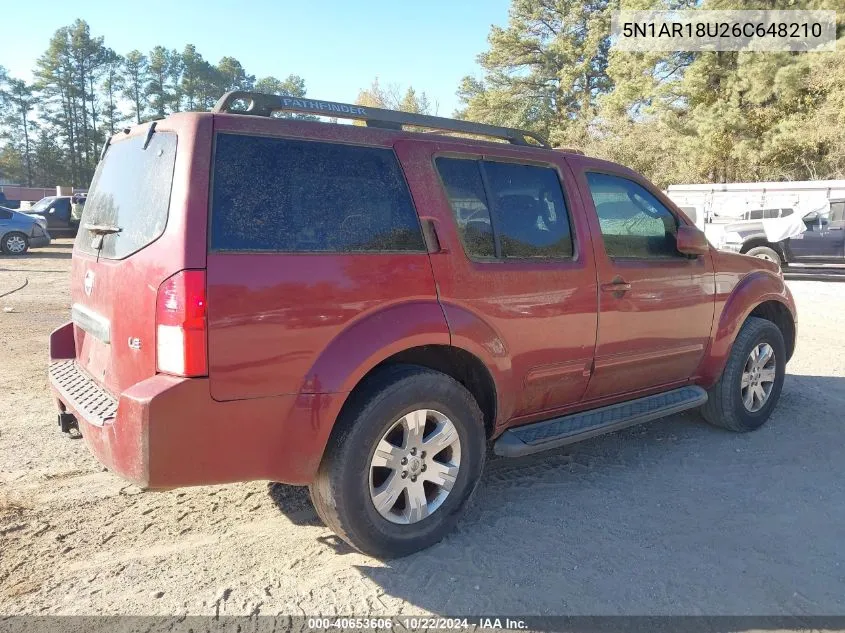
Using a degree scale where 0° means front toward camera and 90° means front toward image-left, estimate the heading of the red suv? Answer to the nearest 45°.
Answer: approximately 225°

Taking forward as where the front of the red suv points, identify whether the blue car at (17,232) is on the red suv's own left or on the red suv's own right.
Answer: on the red suv's own left
